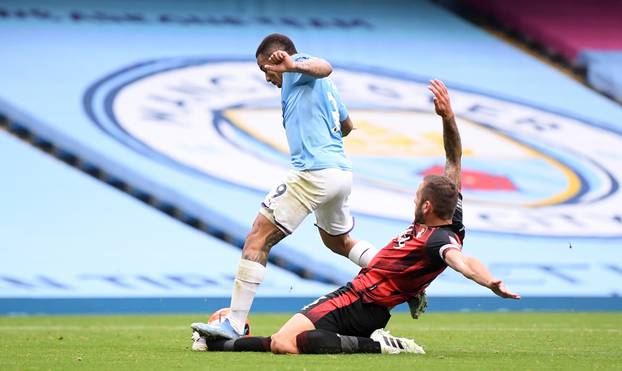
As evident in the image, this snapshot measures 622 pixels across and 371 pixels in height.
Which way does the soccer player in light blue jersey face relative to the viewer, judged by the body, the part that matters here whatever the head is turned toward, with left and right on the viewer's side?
facing to the left of the viewer
